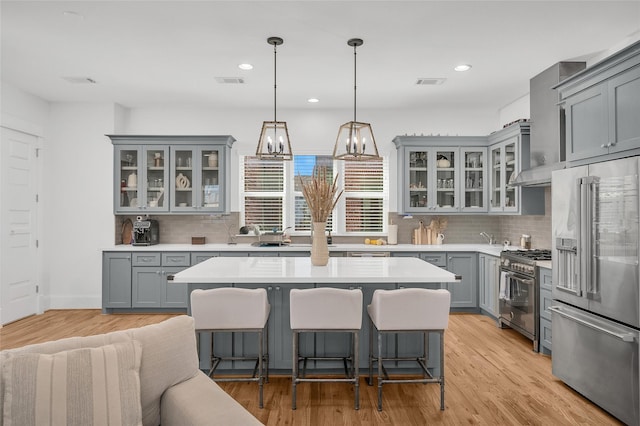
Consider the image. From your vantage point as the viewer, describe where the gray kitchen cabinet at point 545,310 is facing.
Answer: facing the viewer and to the left of the viewer

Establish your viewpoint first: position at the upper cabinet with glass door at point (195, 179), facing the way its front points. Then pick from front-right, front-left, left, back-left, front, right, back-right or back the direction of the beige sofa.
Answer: front

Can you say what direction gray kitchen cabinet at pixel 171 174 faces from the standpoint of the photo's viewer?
facing the viewer

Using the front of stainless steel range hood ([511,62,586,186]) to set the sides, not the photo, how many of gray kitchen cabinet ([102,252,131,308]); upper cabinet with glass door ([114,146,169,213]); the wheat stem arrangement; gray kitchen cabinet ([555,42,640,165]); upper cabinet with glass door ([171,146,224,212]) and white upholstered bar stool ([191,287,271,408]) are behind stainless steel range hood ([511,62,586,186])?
0

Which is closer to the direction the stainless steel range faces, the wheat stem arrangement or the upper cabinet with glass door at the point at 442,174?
the wheat stem arrangement

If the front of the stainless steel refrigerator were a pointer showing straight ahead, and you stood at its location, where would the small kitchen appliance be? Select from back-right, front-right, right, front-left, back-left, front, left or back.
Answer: front-right

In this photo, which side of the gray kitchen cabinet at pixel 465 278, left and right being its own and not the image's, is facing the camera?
front

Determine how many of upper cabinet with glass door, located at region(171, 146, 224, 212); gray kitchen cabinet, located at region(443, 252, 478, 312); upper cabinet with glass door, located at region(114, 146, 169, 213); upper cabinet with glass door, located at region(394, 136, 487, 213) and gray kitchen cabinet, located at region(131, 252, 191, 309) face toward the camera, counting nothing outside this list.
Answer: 5

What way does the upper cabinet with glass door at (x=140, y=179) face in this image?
toward the camera

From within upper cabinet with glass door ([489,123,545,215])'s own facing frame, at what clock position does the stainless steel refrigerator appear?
The stainless steel refrigerator is roughly at 10 o'clock from the upper cabinet with glass door.

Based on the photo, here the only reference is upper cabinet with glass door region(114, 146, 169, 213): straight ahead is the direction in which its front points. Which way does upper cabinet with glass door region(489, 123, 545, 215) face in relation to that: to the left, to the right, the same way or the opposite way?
to the right

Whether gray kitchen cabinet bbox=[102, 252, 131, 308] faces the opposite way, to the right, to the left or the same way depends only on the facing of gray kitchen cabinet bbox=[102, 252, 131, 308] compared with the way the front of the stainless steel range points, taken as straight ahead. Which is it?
to the left

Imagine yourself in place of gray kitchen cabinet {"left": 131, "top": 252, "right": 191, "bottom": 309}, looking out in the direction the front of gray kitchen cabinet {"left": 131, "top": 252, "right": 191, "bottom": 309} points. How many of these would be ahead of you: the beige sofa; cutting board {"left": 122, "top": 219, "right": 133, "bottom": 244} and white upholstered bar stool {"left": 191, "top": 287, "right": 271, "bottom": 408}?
2

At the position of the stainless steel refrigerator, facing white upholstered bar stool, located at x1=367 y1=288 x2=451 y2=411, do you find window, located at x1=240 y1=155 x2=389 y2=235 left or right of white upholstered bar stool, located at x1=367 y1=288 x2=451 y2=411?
right

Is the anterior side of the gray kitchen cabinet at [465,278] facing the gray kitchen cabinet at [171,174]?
no

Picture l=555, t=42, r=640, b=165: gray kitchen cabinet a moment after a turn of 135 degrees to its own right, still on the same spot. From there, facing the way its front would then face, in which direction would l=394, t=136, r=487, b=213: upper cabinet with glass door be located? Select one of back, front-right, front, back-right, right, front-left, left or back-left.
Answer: front-left

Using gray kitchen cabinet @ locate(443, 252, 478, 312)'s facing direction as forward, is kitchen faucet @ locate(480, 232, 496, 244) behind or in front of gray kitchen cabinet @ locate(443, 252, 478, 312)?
behind

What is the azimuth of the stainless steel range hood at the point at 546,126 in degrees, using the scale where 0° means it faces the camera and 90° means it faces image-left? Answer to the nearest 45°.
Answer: approximately 45°

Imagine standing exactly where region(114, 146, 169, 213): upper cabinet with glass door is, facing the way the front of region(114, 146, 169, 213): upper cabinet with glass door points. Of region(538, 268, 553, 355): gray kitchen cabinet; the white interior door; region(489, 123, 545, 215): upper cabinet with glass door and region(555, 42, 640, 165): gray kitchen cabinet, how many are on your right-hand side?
1

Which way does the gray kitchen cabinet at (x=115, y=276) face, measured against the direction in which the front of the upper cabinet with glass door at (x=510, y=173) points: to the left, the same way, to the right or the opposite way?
to the left
